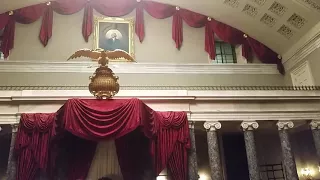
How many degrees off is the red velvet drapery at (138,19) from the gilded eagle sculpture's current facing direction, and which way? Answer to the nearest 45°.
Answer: approximately 180°

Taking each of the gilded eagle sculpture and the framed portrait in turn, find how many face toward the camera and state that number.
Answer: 2

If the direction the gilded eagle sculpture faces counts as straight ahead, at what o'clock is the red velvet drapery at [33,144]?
The red velvet drapery is roughly at 4 o'clock from the gilded eagle sculpture.

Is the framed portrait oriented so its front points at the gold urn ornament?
yes

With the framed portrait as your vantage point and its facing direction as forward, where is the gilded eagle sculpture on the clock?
The gilded eagle sculpture is roughly at 12 o'clock from the framed portrait.

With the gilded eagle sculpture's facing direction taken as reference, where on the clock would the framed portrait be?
The framed portrait is roughly at 6 o'clock from the gilded eagle sculpture.

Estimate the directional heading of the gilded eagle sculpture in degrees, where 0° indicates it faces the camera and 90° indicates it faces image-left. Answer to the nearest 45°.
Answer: approximately 0°
